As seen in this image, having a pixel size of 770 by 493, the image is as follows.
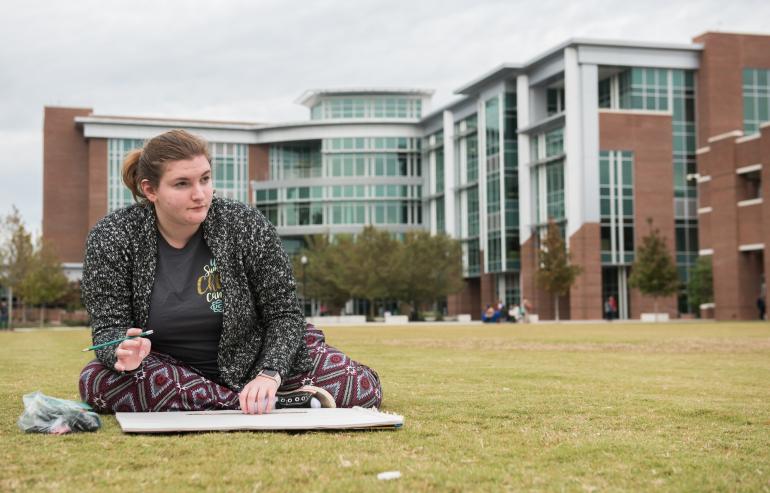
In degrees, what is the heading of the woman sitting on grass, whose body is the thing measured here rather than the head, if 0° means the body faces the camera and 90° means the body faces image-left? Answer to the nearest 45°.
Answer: approximately 0°
